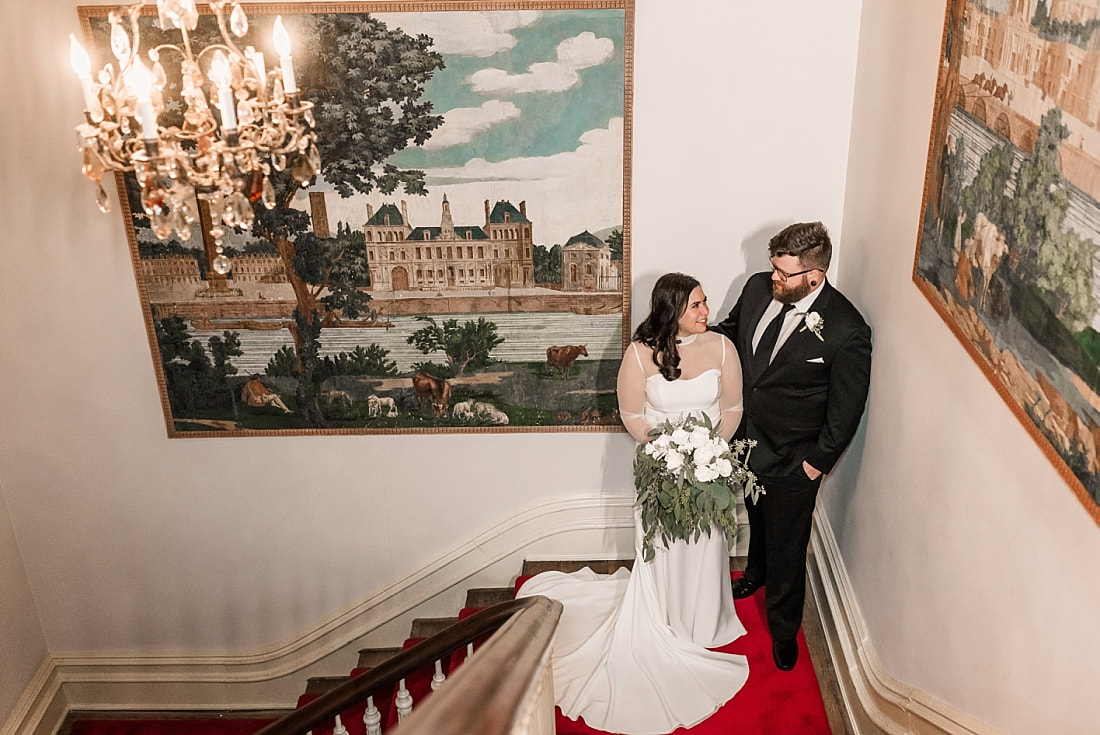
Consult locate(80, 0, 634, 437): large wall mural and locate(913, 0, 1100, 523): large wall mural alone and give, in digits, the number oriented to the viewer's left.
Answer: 1

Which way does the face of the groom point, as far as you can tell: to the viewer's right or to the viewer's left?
to the viewer's left

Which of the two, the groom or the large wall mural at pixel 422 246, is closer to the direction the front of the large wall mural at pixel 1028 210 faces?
the large wall mural

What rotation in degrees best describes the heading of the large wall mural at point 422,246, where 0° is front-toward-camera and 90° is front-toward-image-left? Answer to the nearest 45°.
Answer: approximately 0°

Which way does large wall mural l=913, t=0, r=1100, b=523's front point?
to the viewer's left

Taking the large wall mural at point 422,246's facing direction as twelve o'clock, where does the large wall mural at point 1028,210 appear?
the large wall mural at point 1028,210 is roughly at 11 o'clock from the large wall mural at point 422,246.

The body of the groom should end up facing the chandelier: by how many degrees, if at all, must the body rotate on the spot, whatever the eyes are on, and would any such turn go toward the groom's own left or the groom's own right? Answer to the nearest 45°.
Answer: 0° — they already face it

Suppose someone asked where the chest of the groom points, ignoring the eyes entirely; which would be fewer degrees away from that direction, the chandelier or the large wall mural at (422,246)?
the chandelier

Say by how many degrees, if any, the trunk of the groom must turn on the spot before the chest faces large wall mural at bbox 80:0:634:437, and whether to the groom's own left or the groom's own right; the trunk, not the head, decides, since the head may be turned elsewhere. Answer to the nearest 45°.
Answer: approximately 45° to the groom's own right

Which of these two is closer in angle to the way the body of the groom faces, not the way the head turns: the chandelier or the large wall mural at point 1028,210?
the chandelier
